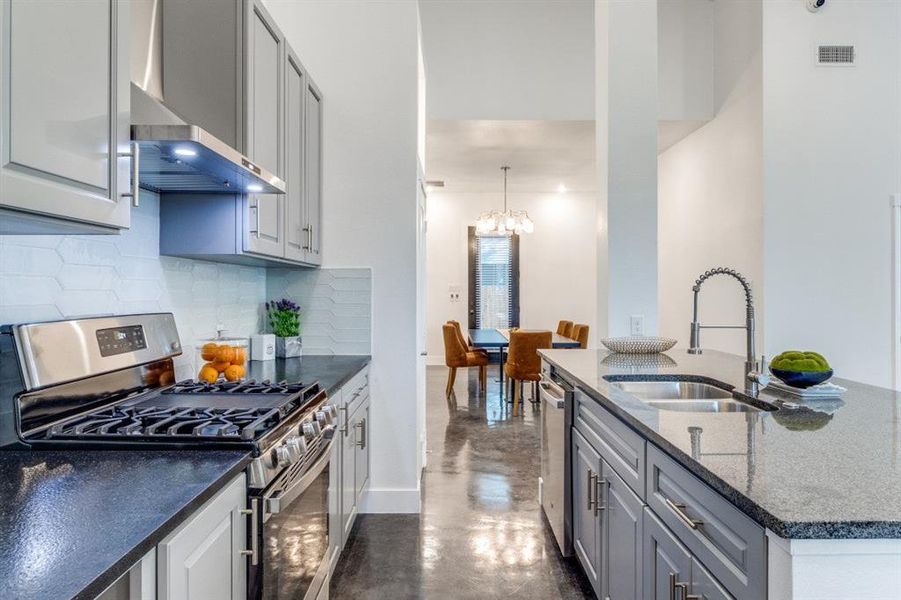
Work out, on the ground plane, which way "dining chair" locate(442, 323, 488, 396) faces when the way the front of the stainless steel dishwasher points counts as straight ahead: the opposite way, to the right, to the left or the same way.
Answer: the opposite way

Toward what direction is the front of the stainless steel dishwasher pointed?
to the viewer's left

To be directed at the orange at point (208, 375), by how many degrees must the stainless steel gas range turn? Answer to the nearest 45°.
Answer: approximately 135° to its left

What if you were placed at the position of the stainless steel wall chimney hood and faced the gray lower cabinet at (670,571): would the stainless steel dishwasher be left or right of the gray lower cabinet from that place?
left

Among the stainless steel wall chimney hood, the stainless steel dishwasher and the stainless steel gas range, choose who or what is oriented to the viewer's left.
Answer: the stainless steel dishwasher

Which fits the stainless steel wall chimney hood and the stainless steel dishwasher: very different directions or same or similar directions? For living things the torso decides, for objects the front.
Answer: very different directions

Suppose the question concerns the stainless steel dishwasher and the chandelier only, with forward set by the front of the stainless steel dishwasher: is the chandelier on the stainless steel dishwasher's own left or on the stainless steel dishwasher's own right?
on the stainless steel dishwasher's own right

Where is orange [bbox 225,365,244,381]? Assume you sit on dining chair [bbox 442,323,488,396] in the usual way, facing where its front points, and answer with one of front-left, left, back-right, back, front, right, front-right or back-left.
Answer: right

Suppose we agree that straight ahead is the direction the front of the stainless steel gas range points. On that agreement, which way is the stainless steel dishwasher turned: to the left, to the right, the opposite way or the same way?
the opposite way

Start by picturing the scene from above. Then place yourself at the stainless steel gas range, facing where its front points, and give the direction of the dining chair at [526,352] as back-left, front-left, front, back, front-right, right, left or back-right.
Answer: left

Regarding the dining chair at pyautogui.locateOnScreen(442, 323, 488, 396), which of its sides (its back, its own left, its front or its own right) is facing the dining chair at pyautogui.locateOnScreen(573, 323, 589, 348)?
front

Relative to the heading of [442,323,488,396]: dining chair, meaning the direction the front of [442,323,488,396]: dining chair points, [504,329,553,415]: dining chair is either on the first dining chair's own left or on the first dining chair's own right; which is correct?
on the first dining chair's own right

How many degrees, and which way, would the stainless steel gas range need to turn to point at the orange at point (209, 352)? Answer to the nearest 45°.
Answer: approximately 135° to its left

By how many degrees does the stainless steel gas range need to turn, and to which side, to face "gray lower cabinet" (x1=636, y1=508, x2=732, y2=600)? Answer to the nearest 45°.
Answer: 0° — it already faces it

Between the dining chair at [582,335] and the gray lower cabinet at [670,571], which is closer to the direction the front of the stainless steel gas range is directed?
the gray lower cabinet

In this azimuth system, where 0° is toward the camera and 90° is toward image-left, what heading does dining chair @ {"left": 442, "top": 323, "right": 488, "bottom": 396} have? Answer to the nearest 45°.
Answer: approximately 270°

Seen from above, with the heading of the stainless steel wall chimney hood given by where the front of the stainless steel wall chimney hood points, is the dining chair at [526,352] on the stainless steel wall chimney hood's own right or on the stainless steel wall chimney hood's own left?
on the stainless steel wall chimney hood's own left

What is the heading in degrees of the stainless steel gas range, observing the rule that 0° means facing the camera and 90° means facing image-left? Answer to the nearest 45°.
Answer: approximately 315°

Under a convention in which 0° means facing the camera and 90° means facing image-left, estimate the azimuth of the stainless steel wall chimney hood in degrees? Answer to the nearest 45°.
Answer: approximately 315°

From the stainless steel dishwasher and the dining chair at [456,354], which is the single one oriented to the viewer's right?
the dining chair

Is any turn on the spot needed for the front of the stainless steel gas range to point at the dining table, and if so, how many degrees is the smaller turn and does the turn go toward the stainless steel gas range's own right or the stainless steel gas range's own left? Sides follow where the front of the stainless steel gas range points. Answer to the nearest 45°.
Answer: approximately 90° to the stainless steel gas range's own left
